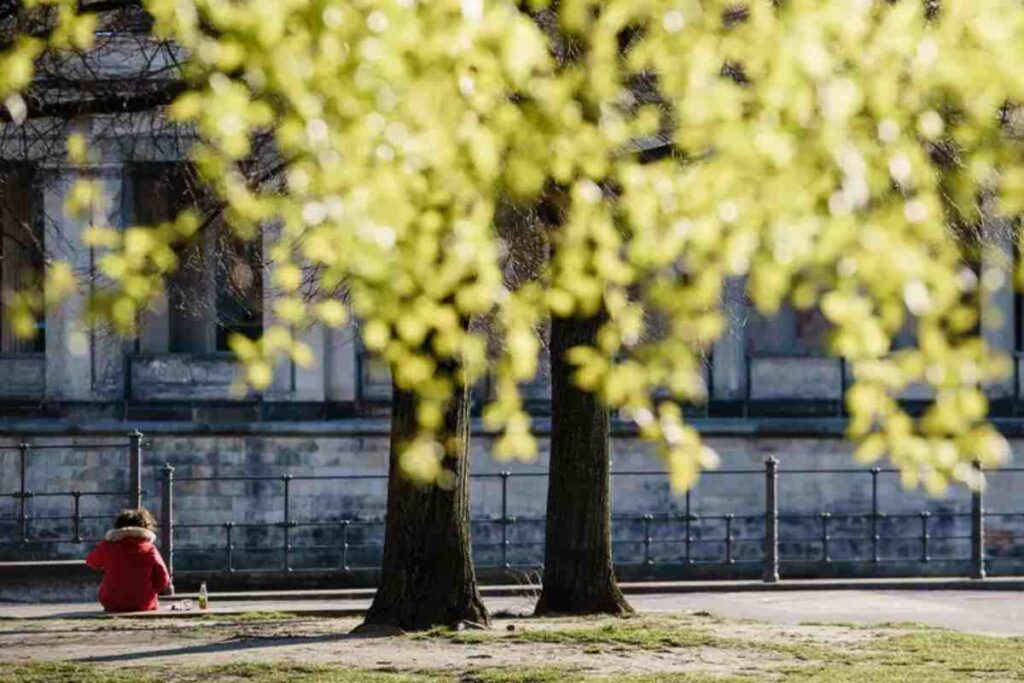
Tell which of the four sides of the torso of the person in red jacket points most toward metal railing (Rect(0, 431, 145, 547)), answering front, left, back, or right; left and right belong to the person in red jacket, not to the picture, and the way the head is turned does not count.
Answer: front

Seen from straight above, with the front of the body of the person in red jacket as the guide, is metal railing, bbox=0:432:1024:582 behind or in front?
in front

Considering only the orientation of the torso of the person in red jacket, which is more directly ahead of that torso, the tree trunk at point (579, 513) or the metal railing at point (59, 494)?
the metal railing

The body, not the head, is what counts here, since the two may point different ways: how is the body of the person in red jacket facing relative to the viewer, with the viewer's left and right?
facing away from the viewer

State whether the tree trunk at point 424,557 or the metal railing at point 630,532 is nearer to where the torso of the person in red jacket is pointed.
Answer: the metal railing

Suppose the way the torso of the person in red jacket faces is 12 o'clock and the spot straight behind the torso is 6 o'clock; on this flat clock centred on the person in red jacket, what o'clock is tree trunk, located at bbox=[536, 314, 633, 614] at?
The tree trunk is roughly at 4 o'clock from the person in red jacket.

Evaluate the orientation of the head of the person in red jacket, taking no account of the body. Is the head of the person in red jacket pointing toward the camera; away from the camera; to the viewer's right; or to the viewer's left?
away from the camera

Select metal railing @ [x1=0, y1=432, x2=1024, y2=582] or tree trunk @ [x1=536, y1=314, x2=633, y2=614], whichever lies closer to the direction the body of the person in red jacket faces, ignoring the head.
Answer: the metal railing

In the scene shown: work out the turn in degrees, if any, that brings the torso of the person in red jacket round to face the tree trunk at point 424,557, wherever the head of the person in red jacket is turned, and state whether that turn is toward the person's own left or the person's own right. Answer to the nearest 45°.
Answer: approximately 135° to the person's own right
